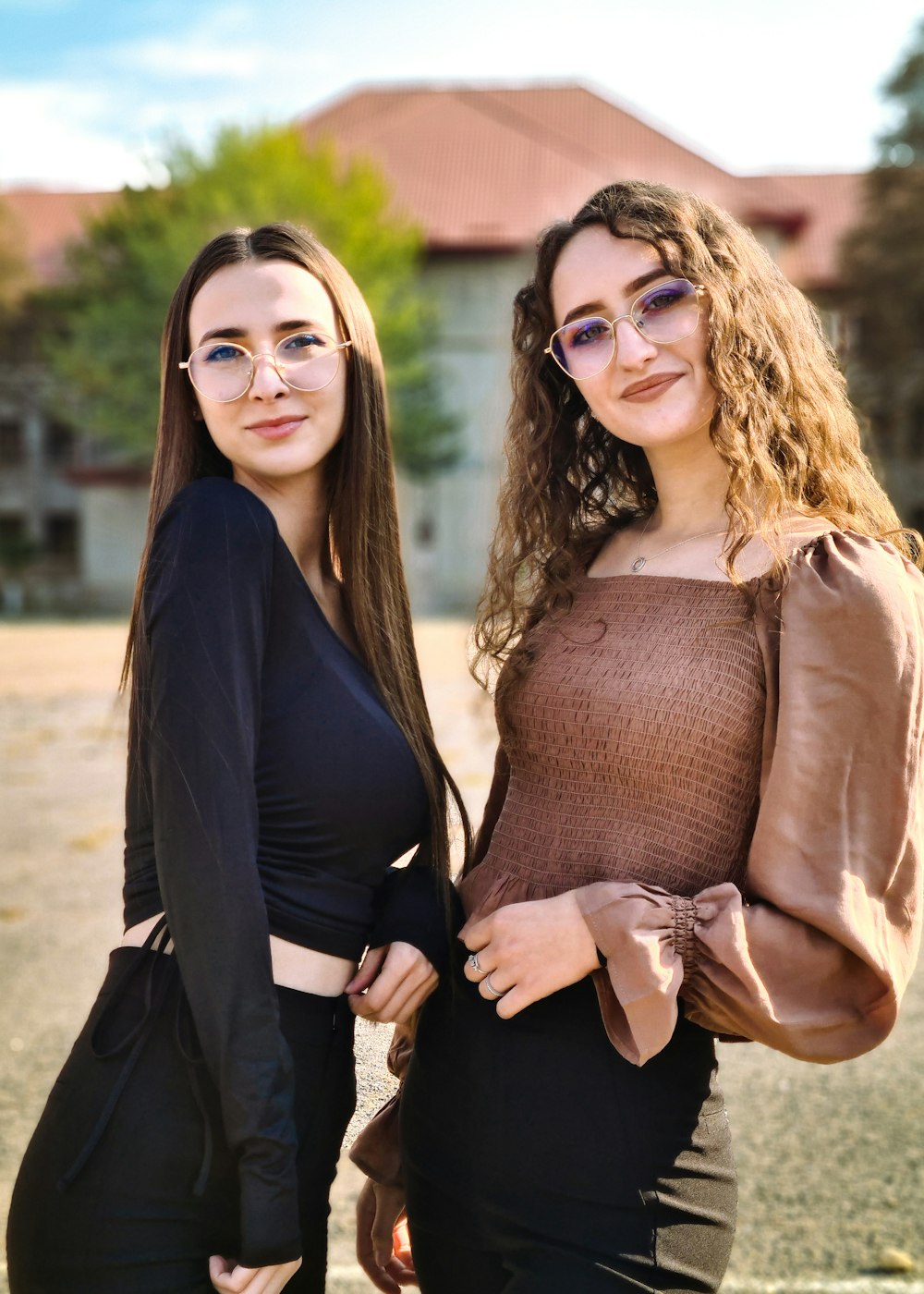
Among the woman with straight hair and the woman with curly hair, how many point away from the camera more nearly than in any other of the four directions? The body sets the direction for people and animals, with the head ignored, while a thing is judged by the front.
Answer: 0

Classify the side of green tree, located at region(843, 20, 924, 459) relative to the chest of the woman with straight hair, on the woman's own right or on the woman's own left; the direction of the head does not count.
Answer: on the woman's own left

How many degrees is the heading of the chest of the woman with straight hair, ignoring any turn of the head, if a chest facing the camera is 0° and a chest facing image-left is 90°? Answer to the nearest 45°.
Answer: approximately 315°

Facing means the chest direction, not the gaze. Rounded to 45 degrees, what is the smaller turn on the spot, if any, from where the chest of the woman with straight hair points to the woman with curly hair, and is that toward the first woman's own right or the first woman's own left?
approximately 45° to the first woman's own left

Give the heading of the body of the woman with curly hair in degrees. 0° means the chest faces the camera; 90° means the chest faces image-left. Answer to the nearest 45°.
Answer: approximately 45°

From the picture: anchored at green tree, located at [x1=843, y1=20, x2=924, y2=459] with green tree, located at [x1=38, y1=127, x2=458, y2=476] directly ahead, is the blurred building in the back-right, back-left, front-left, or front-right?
front-right

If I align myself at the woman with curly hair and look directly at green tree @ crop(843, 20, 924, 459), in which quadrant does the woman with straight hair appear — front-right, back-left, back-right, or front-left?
back-left

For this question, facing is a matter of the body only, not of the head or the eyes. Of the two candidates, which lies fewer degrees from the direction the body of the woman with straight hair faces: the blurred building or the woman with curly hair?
the woman with curly hair

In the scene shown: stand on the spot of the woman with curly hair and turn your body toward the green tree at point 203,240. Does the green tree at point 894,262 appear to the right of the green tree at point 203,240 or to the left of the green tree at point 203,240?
right

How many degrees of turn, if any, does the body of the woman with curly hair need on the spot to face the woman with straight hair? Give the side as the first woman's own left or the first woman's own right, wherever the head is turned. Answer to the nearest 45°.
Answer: approximately 45° to the first woman's own right

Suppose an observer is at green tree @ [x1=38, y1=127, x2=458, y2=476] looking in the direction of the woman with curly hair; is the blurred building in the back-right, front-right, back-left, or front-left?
back-left

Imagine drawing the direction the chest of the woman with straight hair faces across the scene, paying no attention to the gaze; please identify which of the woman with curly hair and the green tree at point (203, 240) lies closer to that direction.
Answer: the woman with curly hair
